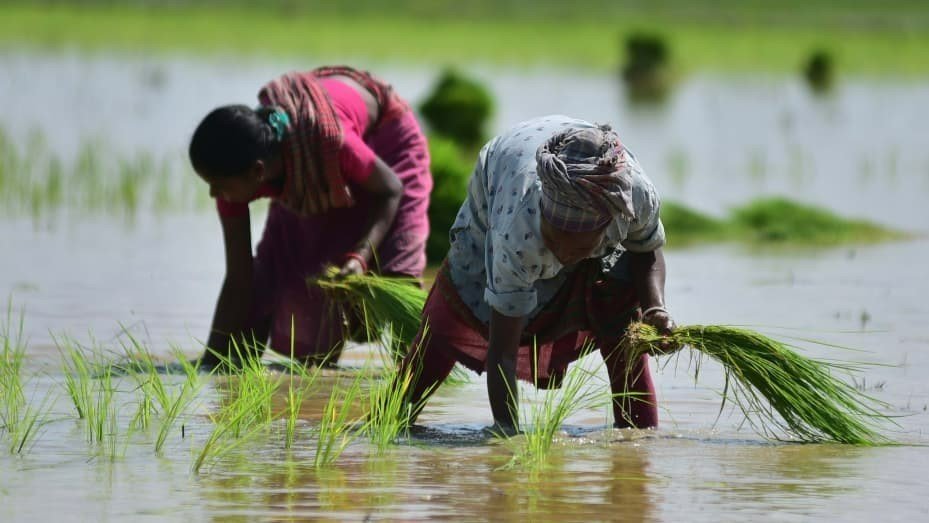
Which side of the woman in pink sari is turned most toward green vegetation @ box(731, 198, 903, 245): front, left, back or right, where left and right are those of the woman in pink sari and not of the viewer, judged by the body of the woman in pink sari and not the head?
back

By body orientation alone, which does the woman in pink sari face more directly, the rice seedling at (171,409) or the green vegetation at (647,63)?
the rice seedling

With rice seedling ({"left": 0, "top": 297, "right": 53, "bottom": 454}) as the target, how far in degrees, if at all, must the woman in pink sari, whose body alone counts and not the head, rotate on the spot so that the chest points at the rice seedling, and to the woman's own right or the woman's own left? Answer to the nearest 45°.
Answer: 0° — they already face it

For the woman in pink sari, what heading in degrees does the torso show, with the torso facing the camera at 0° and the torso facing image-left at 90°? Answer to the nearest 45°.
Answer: approximately 45°

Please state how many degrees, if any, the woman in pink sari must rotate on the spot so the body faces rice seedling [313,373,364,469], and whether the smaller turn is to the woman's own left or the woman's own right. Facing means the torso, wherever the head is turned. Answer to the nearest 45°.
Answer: approximately 45° to the woman's own left

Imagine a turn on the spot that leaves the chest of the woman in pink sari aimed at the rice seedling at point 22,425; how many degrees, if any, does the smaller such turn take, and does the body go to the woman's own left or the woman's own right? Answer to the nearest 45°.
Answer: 0° — they already face it

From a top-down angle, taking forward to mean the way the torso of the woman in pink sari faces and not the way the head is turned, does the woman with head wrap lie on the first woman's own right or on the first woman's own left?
on the first woman's own left

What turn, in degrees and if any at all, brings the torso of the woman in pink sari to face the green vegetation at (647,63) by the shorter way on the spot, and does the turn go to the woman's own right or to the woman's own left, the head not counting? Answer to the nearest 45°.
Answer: approximately 135° to the woman's own right

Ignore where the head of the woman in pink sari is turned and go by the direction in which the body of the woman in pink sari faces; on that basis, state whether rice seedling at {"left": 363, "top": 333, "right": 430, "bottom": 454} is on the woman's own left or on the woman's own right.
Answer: on the woman's own left
